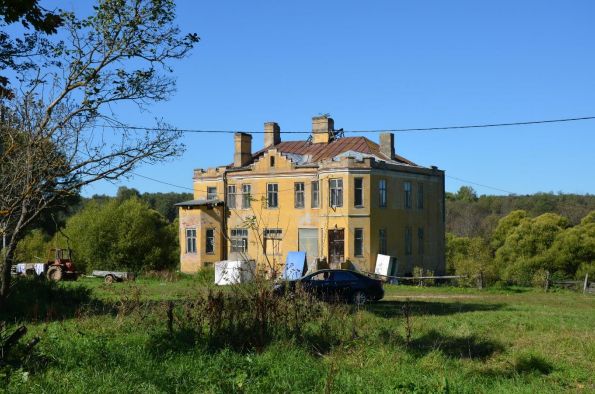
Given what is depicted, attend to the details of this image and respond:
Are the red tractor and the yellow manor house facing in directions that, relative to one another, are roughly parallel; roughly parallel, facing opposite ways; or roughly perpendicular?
roughly perpendicular

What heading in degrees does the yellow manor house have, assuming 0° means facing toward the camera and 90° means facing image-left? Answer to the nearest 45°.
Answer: approximately 45°

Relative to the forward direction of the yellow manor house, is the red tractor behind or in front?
in front

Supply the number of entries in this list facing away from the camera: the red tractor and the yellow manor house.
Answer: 0

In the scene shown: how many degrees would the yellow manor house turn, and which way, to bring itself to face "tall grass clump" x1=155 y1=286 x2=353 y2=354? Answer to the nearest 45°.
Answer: approximately 45° to its left
